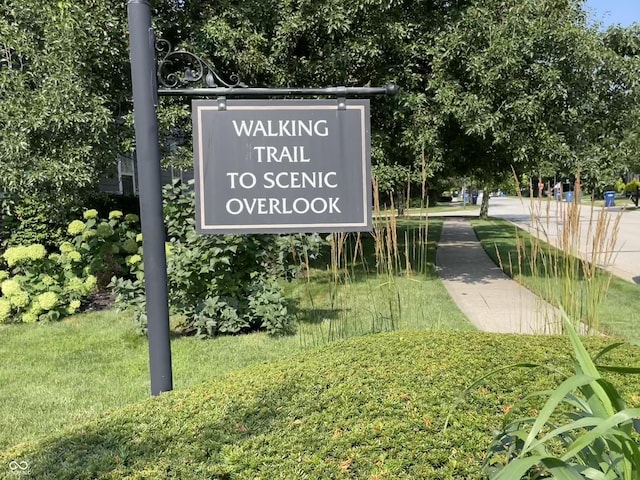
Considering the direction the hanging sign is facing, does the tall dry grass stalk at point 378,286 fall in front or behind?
behind

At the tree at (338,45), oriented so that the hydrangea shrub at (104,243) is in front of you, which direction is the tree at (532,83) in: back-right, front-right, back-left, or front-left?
back-left

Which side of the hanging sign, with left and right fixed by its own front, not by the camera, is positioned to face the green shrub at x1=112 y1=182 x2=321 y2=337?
back

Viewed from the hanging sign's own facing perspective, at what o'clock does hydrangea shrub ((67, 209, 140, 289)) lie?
The hydrangea shrub is roughly at 5 o'clock from the hanging sign.

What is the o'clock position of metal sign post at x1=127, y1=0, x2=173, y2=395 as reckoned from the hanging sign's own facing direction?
The metal sign post is roughly at 3 o'clock from the hanging sign.

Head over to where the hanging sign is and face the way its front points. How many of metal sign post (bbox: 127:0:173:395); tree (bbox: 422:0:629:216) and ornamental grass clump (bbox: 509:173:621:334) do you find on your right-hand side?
1

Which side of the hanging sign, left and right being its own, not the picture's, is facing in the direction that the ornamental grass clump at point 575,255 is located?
left

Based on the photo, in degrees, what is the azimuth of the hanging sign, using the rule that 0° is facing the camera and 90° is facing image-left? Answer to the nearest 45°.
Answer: approximately 0°

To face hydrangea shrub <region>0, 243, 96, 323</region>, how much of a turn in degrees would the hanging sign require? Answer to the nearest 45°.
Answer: approximately 135° to its right
